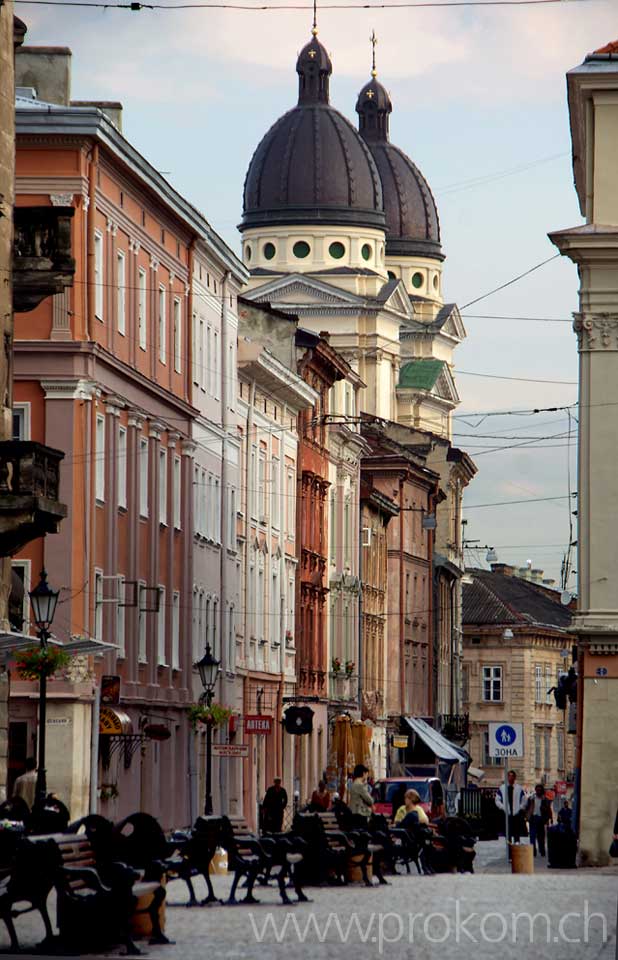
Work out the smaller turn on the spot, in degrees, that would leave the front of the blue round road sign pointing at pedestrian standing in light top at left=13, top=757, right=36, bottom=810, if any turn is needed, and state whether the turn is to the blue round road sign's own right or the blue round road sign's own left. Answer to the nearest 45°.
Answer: approximately 45° to the blue round road sign's own right

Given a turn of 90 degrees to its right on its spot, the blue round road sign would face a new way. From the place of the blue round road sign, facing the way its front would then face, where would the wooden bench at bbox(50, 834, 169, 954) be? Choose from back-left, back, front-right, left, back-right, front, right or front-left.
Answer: left

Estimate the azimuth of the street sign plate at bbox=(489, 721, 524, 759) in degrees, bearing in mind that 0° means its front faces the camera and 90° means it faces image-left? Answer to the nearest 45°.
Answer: approximately 0°

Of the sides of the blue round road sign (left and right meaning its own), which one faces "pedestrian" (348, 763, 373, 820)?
right

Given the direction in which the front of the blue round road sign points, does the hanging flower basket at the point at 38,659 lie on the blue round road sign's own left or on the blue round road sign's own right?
on the blue round road sign's own right

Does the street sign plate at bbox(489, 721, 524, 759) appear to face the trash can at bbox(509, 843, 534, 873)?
yes

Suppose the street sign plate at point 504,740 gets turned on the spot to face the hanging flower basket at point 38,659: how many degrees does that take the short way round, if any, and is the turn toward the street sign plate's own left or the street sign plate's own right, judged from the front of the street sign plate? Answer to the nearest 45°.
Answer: approximately 45° to the street sign plate's own right

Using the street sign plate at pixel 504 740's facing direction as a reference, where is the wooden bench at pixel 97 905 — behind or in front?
in front

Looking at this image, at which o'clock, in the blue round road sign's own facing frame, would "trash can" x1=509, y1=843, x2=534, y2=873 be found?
The trash can is roughly at 12 o'clock from the blue round road sign.

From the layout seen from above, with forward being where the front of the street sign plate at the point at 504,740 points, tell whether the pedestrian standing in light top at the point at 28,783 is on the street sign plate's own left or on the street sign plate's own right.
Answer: on the street sign plate's own right

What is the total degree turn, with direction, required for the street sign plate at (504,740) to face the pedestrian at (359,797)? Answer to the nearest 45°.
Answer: approximately 90° to its right

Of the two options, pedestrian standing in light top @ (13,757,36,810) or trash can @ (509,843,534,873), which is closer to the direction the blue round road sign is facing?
the trash can
